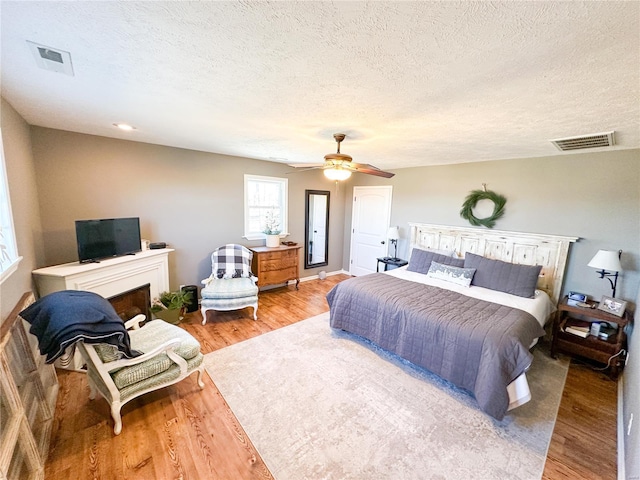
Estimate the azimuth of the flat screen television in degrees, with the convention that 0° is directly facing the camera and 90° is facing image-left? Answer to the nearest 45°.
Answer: approximately 315°

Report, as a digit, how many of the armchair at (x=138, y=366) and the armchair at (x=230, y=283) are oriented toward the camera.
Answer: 1

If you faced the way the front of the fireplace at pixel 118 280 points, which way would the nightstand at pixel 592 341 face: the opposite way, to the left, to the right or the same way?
the opposite way

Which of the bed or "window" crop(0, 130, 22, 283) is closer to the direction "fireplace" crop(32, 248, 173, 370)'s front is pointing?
the bed

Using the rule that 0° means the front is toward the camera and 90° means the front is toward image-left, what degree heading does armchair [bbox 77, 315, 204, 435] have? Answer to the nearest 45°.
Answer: approximately 225°

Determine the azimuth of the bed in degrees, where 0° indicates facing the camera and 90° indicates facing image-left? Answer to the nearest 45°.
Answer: approximately 45°

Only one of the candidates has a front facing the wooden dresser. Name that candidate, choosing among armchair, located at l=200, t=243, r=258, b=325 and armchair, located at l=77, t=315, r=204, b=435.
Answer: armchair, located at l=77, t=315, r=204, b=435

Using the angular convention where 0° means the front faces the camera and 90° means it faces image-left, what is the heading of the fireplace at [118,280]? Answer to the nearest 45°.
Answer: approximately 315°

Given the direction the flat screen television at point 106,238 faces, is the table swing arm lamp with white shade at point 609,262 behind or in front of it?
in front
